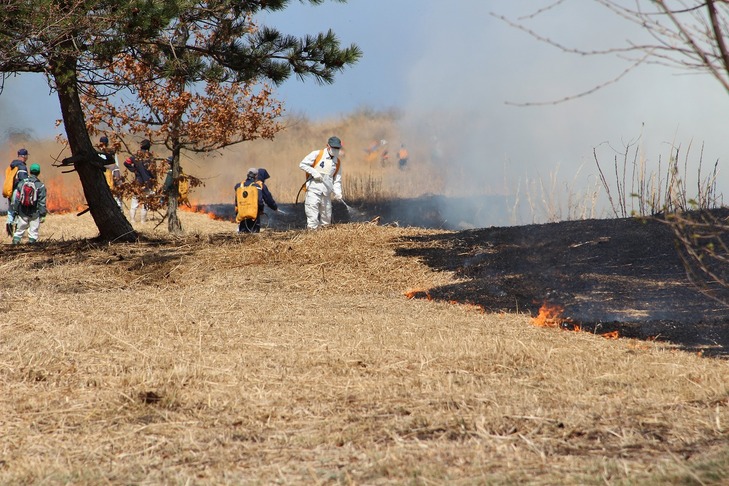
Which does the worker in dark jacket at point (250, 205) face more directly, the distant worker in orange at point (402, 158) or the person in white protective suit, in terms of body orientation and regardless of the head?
the distant worker in orange

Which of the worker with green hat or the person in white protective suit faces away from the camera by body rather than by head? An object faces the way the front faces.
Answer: the worker with green hat

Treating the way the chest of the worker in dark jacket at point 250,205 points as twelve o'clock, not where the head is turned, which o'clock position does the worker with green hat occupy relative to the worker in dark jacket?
The worker with green hat is roughly at 8 o'clock from the worker in dark jacket.

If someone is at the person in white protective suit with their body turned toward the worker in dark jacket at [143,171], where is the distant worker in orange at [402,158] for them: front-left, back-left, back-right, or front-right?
front-right

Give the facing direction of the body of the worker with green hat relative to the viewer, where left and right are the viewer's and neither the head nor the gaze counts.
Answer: facing away from the viewer

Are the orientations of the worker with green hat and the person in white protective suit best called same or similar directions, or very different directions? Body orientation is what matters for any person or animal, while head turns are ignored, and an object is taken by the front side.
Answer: very different directions

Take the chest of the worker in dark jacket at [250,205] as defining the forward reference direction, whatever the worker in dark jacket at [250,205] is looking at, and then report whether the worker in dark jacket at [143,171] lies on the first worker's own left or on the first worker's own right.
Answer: on the first worker's own left

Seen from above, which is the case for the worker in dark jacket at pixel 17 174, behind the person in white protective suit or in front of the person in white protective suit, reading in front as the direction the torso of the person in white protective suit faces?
behind

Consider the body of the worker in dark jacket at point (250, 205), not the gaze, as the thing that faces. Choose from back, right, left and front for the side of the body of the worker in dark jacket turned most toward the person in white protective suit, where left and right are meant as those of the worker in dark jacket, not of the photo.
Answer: right

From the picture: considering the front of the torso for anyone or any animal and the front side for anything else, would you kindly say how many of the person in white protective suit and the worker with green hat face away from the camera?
1

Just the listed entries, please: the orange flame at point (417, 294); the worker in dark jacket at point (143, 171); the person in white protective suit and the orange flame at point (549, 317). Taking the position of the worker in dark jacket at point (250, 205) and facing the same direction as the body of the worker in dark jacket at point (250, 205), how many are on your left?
1

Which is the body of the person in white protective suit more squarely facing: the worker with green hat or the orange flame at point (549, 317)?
the orange flame

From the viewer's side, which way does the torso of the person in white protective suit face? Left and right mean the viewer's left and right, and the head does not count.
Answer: facing the viewer and to the right of the viewer

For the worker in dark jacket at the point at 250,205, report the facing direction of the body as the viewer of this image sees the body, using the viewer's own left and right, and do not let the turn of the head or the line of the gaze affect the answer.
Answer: facing away from the viewer and to the right of the viewer

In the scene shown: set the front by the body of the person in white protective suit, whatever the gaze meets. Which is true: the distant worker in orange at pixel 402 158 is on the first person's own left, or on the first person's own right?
on the first person's own left
